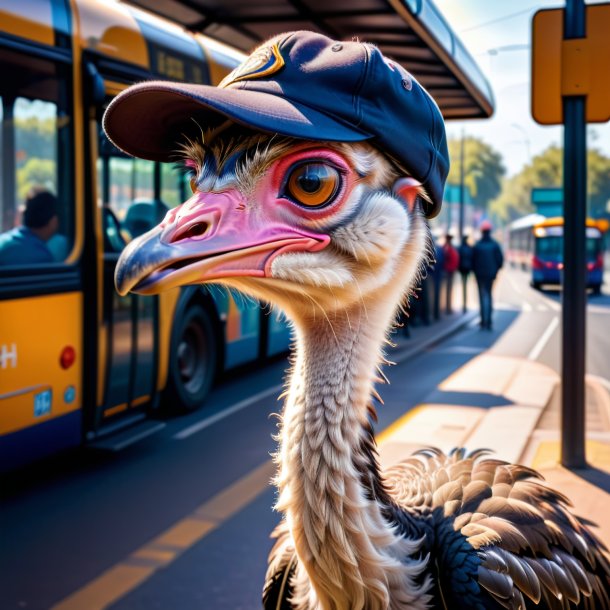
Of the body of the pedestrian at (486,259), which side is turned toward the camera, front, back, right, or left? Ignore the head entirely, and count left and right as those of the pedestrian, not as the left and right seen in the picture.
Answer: back

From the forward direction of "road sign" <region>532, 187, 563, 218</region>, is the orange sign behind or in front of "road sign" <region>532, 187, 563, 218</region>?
in front

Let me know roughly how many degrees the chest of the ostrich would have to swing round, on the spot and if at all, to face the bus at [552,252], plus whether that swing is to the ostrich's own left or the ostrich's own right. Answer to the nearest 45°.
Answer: approximately 135° to the ostrich's own right

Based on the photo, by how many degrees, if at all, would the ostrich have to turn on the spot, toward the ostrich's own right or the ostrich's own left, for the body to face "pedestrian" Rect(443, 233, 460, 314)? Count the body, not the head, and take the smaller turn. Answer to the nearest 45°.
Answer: approximately 135° to the ostrich's own right

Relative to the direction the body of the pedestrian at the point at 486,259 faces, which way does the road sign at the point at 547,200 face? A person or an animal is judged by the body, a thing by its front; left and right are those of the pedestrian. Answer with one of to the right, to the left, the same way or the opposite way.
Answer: the opposite way

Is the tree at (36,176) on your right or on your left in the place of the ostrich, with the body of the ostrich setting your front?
on your right

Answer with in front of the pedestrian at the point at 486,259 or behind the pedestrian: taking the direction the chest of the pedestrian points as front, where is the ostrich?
behind
